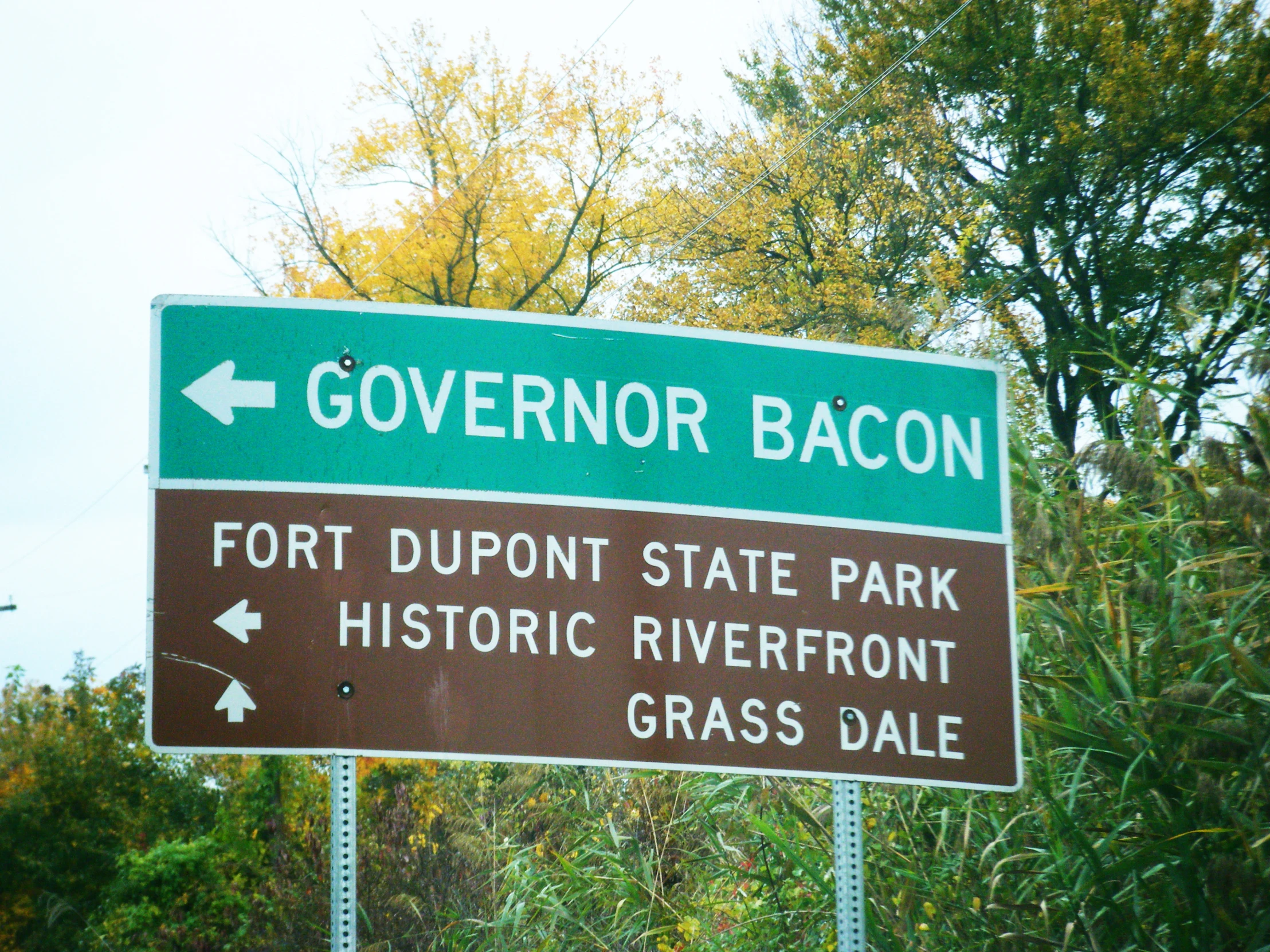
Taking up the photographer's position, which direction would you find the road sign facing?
facing the viewer

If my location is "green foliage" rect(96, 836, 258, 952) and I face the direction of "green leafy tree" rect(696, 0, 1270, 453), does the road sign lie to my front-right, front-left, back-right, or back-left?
front-right

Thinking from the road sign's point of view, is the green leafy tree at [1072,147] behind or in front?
behind

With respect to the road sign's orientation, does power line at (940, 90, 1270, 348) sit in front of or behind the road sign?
behind
